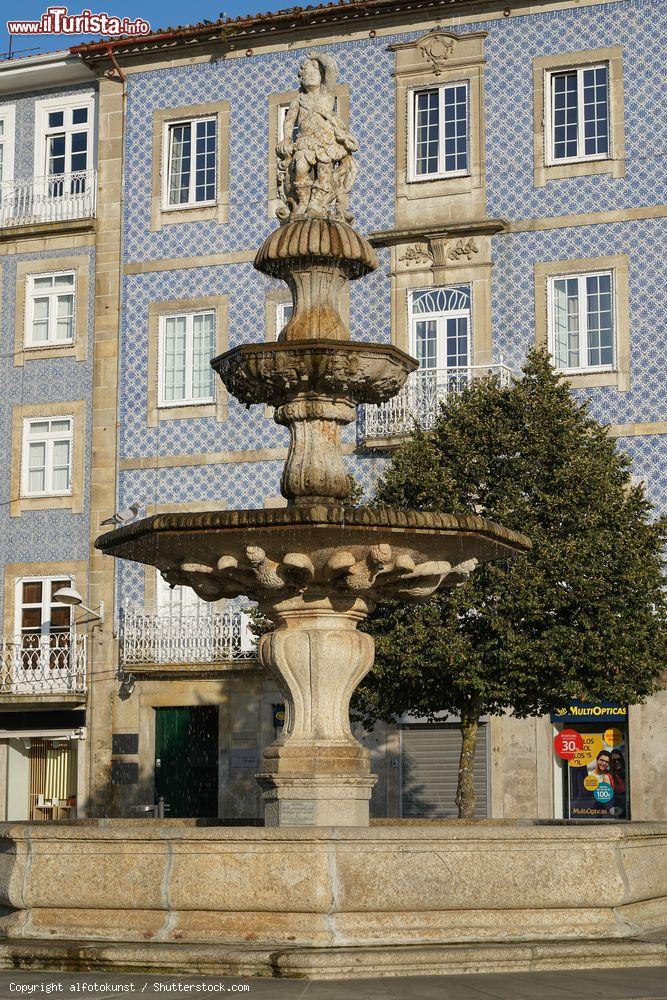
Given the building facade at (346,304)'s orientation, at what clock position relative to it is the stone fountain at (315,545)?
The stone fountain is roughly at 12 o'clock from the building facade.

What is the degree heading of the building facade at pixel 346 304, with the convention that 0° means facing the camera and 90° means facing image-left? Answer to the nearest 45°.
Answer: approximately 0°

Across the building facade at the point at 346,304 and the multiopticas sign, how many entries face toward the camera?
2

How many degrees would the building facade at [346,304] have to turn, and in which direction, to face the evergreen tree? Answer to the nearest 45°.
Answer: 0° — it already faces it
